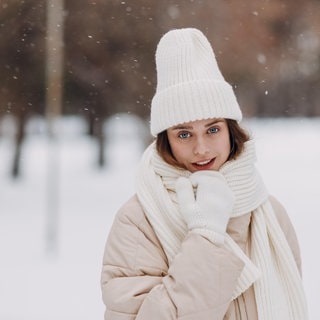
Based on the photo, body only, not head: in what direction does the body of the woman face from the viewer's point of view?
toward the camera
